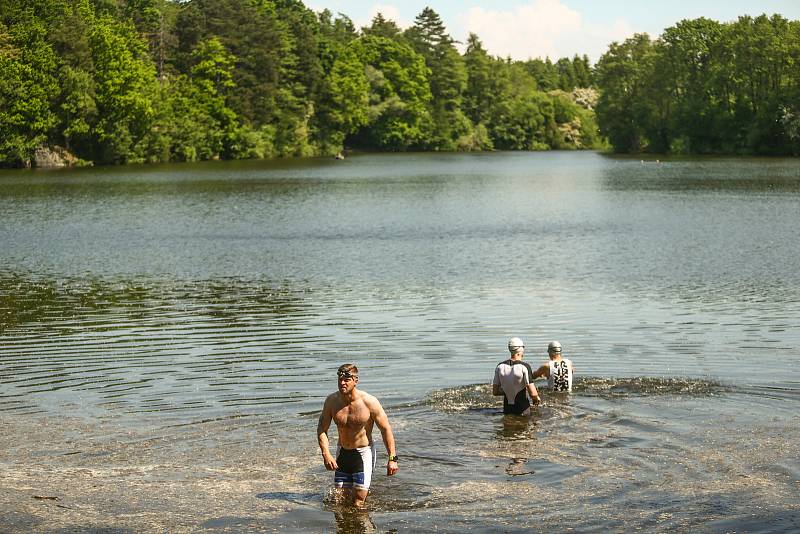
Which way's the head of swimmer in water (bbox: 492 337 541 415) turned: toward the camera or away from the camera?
away from the camera

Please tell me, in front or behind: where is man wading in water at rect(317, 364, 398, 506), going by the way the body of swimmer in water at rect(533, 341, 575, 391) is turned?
behind

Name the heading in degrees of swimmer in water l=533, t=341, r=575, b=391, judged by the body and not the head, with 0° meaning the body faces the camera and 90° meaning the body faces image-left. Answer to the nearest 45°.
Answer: approximately 180°

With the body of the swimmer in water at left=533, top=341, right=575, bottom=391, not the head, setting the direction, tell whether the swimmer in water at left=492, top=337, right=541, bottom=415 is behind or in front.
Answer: behind
